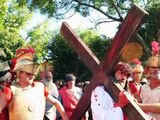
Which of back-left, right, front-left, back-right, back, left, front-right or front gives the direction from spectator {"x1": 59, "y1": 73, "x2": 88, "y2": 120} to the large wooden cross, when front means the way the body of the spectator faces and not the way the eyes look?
front

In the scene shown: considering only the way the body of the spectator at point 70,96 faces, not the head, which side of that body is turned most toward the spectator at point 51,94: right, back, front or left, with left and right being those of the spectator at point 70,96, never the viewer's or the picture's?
right

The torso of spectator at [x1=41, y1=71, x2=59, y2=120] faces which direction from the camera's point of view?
toward the camera

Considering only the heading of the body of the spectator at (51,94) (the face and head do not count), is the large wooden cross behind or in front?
in front

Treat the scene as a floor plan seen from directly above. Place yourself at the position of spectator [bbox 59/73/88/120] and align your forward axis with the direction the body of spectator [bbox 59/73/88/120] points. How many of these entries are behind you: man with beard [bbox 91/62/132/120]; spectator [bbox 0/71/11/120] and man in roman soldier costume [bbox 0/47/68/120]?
0

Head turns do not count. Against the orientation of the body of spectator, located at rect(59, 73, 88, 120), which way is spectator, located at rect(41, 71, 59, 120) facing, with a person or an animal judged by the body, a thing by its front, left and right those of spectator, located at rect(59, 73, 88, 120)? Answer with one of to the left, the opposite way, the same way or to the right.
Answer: the same way

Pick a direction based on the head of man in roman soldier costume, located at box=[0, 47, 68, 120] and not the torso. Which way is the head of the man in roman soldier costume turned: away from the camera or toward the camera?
toward the camera

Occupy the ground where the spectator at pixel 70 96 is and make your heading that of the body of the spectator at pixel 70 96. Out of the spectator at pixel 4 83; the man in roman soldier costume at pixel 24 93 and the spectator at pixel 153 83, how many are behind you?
0

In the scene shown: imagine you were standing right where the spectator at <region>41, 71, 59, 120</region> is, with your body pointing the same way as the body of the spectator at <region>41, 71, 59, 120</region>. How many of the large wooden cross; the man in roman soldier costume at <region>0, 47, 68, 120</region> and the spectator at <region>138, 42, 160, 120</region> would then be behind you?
0

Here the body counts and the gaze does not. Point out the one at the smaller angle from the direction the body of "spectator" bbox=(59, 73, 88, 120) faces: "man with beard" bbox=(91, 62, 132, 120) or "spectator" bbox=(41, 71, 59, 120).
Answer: the man with beard
